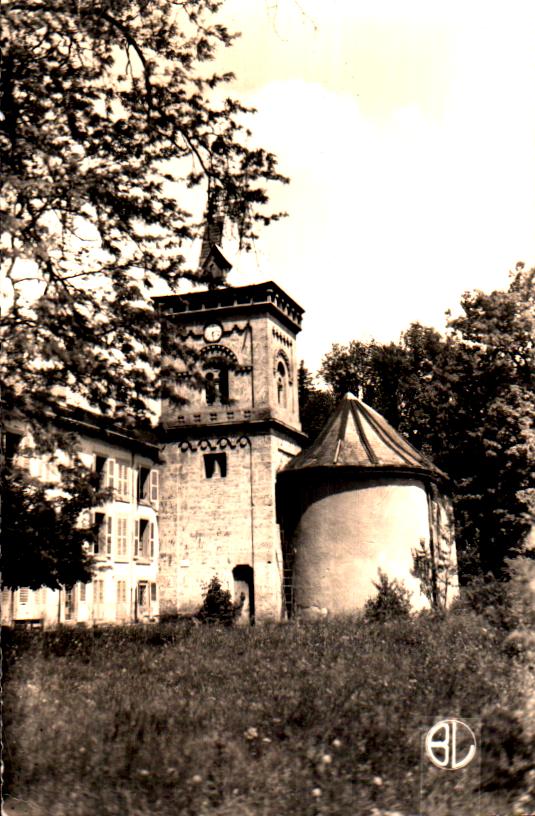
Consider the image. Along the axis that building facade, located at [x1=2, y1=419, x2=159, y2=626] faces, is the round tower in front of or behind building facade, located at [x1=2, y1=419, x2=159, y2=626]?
in front

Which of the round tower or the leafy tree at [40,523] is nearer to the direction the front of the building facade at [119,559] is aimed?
the round tower

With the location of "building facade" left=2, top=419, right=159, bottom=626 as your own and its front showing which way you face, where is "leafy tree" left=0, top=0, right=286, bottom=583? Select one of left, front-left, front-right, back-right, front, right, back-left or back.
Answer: front-right

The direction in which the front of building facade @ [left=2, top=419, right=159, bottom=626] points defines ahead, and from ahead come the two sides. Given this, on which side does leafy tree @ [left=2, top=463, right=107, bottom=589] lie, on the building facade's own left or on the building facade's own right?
on the building facade's own right

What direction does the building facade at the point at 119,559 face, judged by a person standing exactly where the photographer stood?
facing the viewer and to the right of the viewer
